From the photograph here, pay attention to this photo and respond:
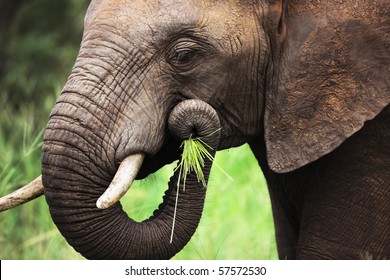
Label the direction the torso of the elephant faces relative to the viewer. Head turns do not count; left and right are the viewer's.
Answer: facing to the left of the viewer
